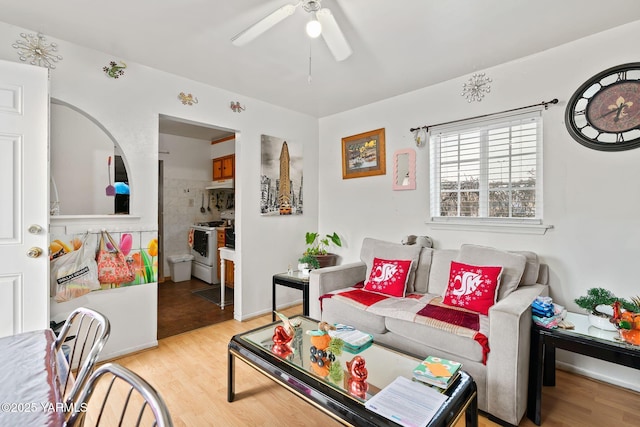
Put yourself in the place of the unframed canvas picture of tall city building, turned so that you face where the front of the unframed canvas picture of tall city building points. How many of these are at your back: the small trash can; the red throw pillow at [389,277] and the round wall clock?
1

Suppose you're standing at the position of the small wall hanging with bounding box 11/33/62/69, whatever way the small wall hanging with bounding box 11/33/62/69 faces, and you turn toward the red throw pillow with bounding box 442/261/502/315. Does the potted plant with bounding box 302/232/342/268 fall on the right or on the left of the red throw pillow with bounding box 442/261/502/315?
left

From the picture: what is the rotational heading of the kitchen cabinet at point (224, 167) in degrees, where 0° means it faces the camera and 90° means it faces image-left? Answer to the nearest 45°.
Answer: approximately 45°

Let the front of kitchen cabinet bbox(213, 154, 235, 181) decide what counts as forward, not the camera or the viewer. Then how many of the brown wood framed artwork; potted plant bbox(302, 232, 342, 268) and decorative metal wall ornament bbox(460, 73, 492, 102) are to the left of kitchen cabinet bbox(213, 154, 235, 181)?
3

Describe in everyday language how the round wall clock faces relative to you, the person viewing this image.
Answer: facing the viewer and to the left of the viewer

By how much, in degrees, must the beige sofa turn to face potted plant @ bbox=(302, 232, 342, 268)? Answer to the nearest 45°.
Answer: approximately 90° to its right

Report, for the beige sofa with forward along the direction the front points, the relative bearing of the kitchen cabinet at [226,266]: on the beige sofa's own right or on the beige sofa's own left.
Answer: on the beige sofa's own right

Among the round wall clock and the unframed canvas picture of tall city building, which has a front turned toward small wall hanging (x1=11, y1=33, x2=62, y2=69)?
the round wall clock

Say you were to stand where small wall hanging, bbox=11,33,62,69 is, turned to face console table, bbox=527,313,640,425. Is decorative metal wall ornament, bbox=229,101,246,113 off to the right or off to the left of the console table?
left

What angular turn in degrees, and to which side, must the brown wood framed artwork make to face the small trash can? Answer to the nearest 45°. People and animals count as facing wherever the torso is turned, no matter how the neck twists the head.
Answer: approximately 45° to its right

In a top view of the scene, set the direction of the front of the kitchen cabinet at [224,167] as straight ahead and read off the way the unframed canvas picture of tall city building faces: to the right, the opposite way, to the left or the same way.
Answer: to the left

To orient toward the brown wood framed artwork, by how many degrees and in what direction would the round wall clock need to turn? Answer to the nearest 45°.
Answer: approximately 45° to its right

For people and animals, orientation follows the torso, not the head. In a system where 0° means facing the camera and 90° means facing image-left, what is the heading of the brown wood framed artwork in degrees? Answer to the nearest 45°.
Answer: approximately 45°
